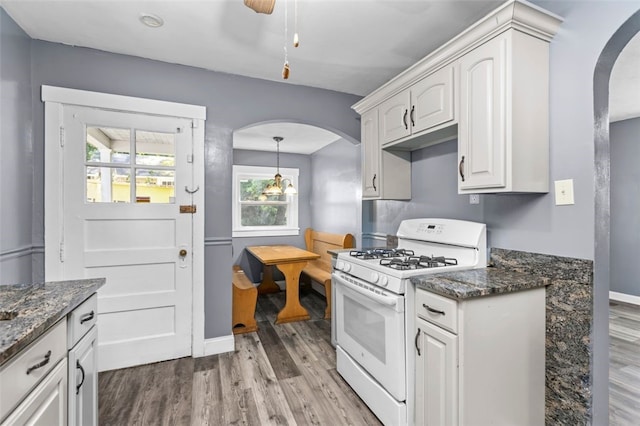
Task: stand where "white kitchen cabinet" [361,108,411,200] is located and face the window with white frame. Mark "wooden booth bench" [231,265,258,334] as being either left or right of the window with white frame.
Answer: left

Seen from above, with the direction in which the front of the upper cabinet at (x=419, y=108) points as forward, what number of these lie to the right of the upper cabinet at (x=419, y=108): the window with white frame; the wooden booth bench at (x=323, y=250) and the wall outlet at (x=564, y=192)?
2

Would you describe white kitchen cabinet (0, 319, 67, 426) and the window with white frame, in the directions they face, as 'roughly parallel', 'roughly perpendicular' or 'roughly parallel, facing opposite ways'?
roughly perpendicular

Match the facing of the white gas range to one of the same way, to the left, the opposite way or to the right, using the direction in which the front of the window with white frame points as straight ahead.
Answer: to the right

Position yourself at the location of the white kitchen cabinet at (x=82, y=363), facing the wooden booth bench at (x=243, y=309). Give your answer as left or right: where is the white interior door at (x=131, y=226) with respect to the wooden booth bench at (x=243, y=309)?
left

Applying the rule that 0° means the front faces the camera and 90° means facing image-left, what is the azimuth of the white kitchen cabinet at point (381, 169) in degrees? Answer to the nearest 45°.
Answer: approximately 45°

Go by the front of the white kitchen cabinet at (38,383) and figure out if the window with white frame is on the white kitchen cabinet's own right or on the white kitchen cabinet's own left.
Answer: on the white kitchen cabinet's own left

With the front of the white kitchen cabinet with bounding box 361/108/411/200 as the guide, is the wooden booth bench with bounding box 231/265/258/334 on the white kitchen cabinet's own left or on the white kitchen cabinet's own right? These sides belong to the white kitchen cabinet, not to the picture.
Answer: on the white kitchen cabinet's own right

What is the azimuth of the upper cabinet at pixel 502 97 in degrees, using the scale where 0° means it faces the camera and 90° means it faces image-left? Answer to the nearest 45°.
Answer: approximately 45°

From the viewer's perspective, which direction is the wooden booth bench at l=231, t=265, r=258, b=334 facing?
to the viewer's right

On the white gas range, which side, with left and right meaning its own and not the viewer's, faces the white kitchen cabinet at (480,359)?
left

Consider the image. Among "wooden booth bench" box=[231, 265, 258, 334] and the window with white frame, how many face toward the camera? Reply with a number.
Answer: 1

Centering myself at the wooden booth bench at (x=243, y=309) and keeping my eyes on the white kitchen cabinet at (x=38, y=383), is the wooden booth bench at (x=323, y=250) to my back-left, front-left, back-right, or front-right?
back-left

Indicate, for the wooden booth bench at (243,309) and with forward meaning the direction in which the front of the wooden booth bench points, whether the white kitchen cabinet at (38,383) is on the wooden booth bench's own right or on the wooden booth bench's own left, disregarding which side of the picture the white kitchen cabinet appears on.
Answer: on the wooden booth bench's own right

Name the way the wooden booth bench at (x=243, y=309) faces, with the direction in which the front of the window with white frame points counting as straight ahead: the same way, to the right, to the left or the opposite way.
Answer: to the left
